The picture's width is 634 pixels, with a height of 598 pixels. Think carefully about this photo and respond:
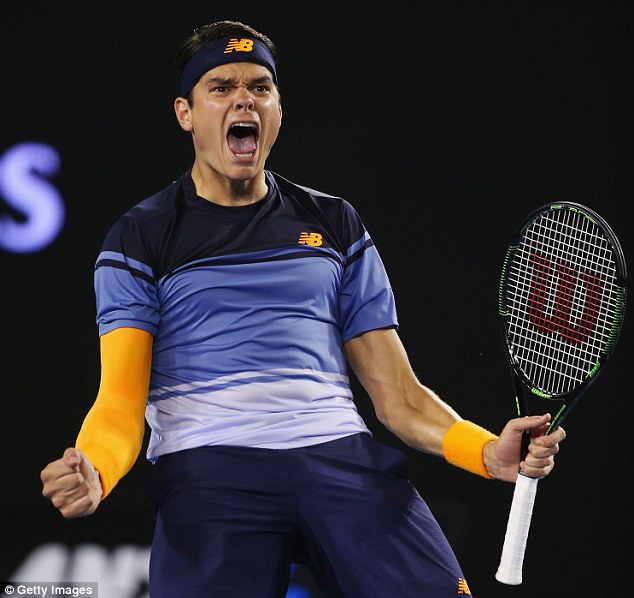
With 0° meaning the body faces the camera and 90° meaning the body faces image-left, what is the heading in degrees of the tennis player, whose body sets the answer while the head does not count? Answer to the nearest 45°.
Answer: approximately 0°
